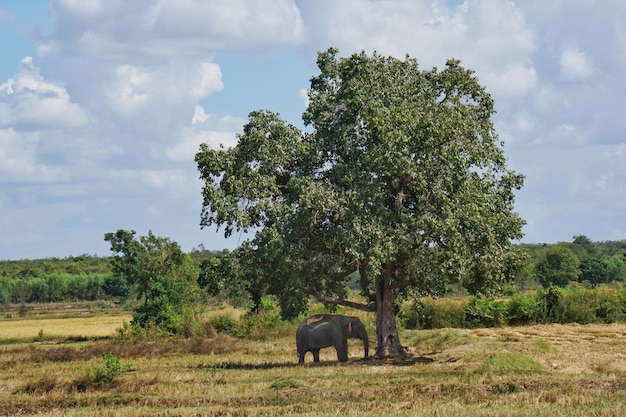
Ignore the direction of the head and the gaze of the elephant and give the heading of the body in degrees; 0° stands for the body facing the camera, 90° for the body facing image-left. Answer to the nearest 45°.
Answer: approximately 270°
